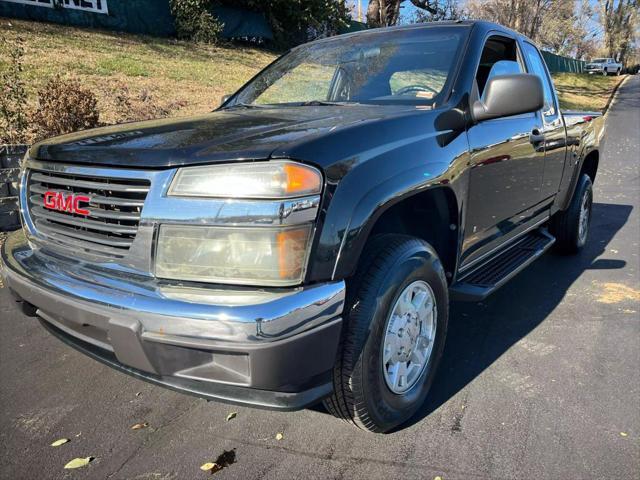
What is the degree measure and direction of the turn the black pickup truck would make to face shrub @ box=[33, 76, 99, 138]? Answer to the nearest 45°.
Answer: approximately 90° to its right

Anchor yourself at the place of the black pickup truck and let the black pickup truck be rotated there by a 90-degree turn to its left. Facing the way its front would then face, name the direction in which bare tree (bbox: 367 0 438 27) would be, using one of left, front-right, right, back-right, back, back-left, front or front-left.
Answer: back-left

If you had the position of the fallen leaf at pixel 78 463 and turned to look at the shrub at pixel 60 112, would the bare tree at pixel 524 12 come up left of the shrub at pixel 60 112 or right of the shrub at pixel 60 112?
right

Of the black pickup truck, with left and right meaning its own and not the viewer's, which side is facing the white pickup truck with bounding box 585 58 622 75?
back

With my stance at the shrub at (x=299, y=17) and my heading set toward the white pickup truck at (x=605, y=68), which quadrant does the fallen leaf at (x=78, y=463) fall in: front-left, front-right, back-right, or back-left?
back-right

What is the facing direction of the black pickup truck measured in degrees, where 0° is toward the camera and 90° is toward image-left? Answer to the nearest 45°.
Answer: approximately 45°

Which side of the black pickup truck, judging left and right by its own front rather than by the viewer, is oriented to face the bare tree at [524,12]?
back

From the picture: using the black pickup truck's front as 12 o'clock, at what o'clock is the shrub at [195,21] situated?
The shrub is roughly at 4 o'clock from the black pickup truck.

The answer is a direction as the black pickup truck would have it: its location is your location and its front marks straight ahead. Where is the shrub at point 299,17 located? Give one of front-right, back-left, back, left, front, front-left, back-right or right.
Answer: back-right

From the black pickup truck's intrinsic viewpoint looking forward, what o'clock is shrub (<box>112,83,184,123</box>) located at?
The shrub is roughly at 4 o'clock from the black pickup truck.
